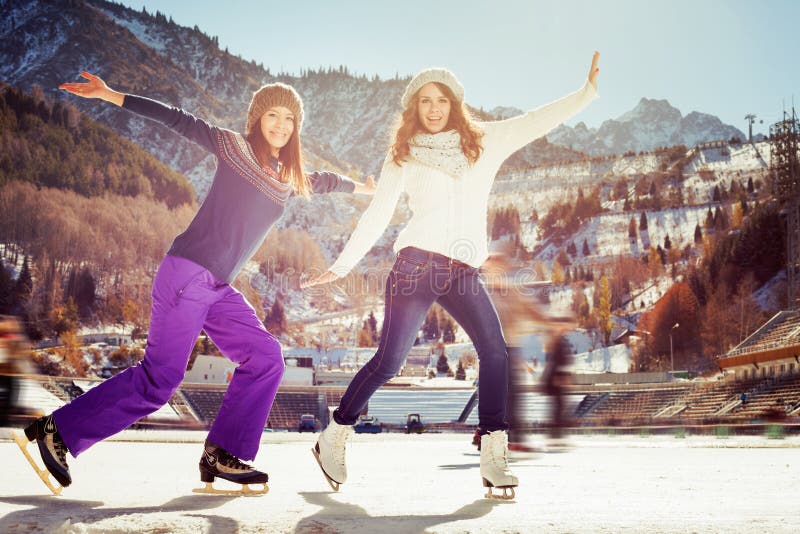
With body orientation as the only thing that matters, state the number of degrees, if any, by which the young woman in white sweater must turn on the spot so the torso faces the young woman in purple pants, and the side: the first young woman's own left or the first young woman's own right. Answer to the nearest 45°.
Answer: approximately 90° to the first young woman's own right

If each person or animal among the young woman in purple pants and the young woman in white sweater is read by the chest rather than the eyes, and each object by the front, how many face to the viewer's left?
0

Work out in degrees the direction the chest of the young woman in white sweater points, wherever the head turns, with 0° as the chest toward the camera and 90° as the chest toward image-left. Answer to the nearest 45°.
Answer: approximately 0°

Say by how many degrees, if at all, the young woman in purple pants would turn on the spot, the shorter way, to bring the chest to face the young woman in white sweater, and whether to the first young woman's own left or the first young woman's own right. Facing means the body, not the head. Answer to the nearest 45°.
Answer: approximately 45° to the first young woman's own left
